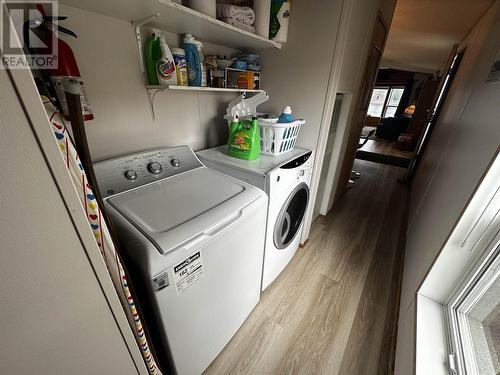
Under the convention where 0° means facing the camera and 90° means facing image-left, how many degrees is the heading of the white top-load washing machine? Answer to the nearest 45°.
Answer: approximately 315°

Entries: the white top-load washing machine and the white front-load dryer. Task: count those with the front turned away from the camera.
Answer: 0

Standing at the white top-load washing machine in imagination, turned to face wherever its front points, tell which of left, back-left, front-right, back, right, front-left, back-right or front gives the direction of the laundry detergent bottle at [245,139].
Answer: left

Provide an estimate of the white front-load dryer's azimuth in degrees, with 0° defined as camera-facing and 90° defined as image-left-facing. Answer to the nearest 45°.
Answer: approximately 315°

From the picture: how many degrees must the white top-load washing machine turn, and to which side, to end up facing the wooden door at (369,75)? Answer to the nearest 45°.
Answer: approximately 90° to its left

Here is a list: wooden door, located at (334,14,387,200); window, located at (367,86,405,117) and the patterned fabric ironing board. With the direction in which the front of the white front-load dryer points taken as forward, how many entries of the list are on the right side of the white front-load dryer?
1

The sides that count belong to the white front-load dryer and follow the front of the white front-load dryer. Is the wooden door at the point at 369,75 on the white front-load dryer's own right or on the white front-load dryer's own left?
on the white front-load dryer's own left

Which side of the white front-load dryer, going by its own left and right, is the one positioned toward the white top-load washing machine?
right
